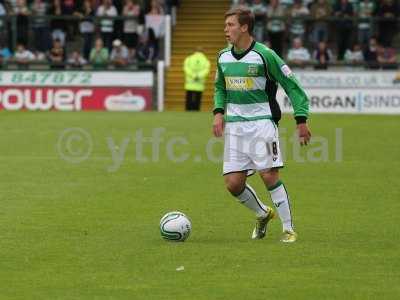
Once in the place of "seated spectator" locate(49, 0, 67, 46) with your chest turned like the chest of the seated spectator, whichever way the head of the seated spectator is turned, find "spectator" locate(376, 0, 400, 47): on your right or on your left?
on your left

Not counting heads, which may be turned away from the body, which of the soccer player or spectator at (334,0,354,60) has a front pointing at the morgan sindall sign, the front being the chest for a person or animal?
the spectator

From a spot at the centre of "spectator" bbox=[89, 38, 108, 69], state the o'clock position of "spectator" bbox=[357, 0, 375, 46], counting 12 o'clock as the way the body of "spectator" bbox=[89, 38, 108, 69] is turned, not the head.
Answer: "spectator" bbox=[357, 0, 375, 46] is roughly at 9 o'clock from "spectator" bbox=[89, 38, 108, 69].

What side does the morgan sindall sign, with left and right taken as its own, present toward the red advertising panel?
right

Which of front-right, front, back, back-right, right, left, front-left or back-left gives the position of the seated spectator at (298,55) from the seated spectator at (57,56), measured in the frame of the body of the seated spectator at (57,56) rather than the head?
left

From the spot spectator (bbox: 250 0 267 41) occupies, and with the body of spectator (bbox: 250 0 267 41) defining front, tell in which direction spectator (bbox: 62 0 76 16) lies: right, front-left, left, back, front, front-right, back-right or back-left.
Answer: right

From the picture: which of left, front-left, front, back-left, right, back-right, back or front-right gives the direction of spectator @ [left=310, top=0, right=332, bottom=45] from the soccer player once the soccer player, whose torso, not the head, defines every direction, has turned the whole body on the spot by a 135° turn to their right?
front

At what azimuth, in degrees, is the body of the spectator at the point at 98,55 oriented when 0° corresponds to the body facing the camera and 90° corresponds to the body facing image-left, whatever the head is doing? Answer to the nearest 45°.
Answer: approximately 0°

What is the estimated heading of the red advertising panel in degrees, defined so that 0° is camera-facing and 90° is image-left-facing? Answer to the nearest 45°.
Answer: approximately 0°

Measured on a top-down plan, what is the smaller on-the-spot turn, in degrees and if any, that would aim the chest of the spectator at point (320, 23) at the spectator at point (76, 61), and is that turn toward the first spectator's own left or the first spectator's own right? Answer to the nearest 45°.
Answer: approximately 90° to the first spectator's own right
